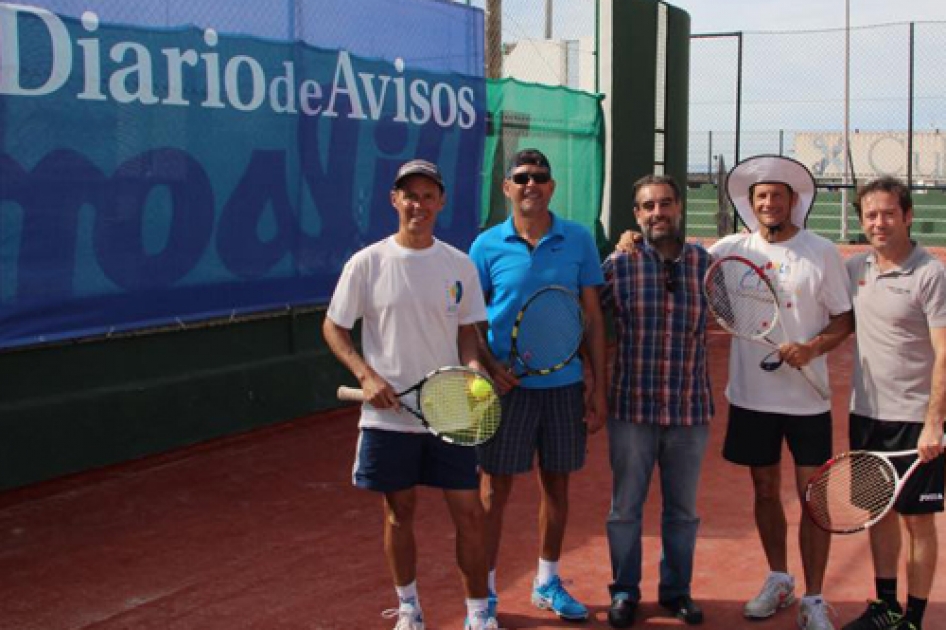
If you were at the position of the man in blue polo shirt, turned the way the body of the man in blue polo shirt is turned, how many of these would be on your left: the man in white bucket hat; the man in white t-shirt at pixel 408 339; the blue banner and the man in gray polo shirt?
2

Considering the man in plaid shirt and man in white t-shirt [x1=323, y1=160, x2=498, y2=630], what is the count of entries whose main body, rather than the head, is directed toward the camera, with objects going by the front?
2

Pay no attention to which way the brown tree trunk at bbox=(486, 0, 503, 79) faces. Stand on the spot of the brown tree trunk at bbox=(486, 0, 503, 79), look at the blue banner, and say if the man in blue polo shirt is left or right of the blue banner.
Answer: left

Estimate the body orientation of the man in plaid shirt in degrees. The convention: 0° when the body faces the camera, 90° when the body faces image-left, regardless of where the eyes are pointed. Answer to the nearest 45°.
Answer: approximately 0°

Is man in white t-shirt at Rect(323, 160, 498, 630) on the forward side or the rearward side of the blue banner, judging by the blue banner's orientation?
on the forward side

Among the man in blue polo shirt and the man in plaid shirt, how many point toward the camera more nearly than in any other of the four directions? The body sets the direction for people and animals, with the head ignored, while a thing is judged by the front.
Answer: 2

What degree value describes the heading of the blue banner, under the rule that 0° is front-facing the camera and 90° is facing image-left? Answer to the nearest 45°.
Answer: approximately 315°

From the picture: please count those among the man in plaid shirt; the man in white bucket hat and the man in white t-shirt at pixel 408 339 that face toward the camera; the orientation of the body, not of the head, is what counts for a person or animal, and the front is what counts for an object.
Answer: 3

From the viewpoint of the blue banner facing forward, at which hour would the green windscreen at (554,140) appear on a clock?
The green windscreen is roughly at 9 o'clock from the blue banner.

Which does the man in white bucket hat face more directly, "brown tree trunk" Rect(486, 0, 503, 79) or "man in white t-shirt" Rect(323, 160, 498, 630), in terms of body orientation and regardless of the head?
the man in white t-shirt

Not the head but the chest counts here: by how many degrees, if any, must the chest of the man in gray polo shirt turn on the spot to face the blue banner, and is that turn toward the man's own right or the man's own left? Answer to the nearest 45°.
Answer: approximately 90° to the man's own right

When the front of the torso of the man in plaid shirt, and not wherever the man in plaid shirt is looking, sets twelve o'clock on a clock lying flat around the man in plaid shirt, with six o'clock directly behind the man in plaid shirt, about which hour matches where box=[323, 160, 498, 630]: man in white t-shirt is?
The man in white t-shirt is roughly at 2 o'clock from the man in plaid shirt.
